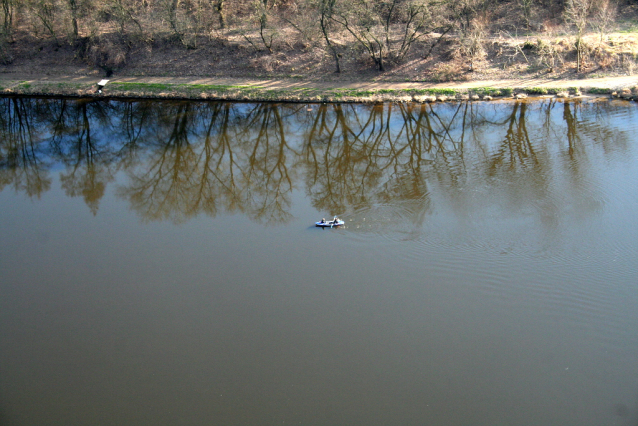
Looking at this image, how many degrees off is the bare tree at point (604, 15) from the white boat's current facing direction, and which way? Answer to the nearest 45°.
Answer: approximately 135° to its right

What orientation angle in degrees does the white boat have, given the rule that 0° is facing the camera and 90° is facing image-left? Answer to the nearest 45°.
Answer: approximately 90°

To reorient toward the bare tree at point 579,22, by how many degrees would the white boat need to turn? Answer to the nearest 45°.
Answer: approximately 135° to its right
